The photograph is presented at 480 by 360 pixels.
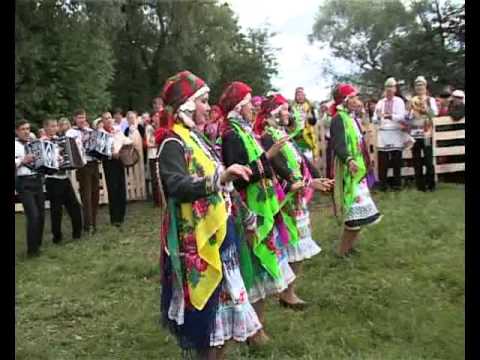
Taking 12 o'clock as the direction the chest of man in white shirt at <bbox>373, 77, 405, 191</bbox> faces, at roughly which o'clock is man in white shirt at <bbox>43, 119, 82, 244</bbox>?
man in white shirt at <bbox>43, 119, 82, 244</bbox> is roughly at 2 o'clock from man in white shirt at <bbox>373, 77, 405, 191</bbox>.

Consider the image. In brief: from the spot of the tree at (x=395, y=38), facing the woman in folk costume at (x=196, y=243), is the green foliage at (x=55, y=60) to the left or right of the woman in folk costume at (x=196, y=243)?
right

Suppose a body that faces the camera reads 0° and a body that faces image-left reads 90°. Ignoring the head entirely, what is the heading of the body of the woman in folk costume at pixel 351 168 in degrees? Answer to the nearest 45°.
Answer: approximately 315°

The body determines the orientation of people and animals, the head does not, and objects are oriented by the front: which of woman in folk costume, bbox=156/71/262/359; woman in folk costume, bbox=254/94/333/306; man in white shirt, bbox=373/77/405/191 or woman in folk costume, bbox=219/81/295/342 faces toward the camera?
the man in white shirt

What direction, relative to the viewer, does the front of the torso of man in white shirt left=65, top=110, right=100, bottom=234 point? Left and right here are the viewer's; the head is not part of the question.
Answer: facing the viewer and to the right of the viewer

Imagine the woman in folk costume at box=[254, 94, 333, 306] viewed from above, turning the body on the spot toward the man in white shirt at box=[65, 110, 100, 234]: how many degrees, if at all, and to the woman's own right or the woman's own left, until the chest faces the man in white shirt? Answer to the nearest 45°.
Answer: approximately 135° to the woman's own left

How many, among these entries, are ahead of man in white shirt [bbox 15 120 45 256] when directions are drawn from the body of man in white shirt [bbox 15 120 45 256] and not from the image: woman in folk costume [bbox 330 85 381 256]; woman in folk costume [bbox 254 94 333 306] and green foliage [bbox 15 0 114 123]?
2

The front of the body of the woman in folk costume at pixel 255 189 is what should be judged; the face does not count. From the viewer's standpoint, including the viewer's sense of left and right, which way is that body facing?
facing to the right of the viewer

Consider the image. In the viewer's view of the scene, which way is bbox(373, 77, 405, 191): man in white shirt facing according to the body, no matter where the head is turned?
toward the camera
